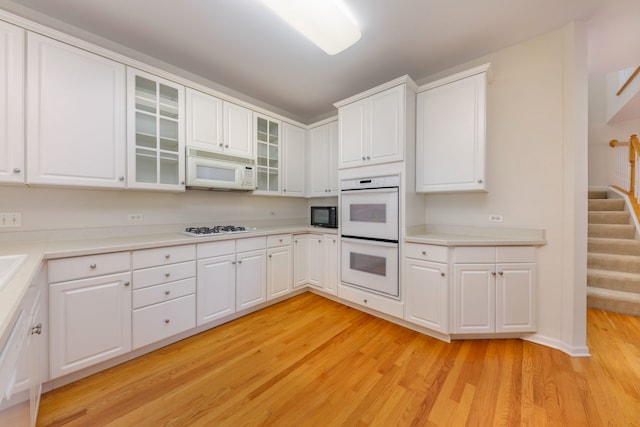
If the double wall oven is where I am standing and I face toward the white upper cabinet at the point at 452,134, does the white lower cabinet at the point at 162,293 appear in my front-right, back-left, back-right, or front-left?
back-right

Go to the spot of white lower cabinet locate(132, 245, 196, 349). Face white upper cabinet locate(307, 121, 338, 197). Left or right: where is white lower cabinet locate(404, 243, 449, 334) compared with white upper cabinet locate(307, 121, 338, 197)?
right

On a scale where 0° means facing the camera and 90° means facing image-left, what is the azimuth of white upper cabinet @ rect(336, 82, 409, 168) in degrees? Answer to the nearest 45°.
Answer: approximately 45°
